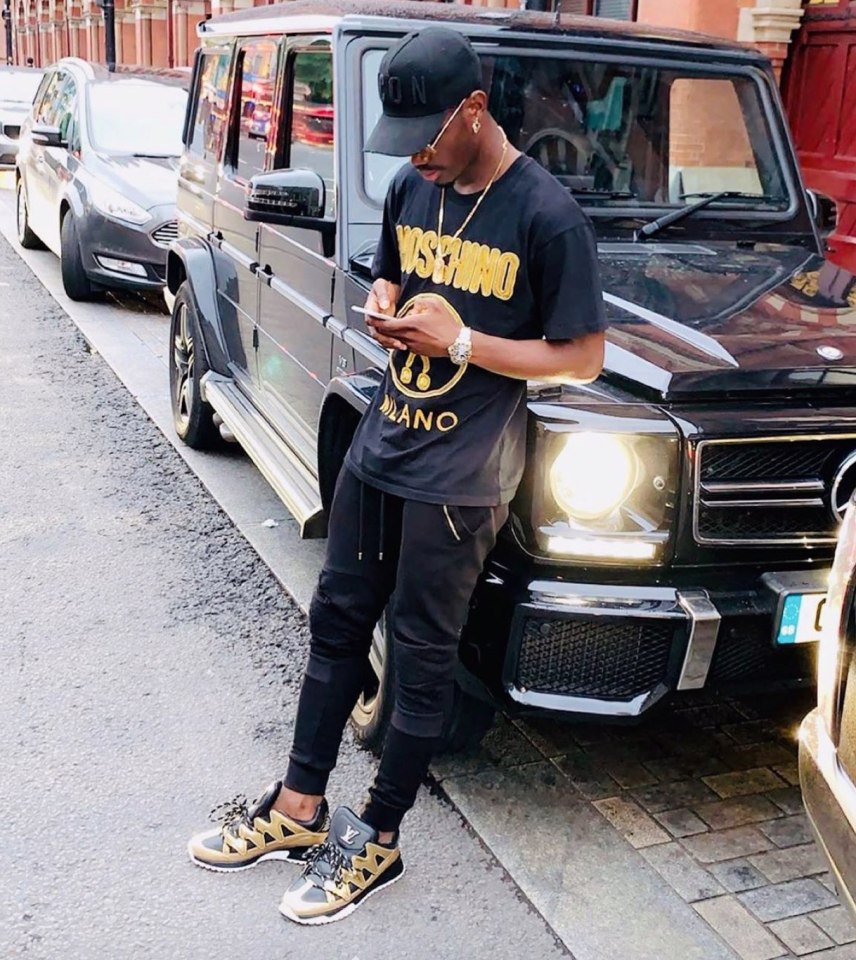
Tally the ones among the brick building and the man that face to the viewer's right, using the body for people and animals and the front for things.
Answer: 0

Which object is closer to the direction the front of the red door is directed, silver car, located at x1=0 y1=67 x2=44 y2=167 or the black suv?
the black suv

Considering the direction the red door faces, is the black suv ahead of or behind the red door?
ahead

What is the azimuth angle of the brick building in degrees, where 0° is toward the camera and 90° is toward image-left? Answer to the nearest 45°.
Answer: approximately 45°

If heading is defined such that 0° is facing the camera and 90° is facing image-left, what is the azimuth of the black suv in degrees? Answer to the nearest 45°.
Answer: approximately 315°

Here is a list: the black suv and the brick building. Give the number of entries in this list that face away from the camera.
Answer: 0

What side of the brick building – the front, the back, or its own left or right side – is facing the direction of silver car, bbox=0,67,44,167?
right

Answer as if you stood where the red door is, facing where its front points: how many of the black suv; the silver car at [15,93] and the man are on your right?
1

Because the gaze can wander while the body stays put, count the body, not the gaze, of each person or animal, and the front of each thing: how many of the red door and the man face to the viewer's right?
0

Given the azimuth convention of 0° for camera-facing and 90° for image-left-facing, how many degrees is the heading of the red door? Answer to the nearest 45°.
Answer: approximately 45°

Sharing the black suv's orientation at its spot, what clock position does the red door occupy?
The red door is roughly at 8 o'clock from the black suv.

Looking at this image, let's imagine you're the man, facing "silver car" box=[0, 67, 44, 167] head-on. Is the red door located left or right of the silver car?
right

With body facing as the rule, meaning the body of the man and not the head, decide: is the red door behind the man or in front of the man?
behind
